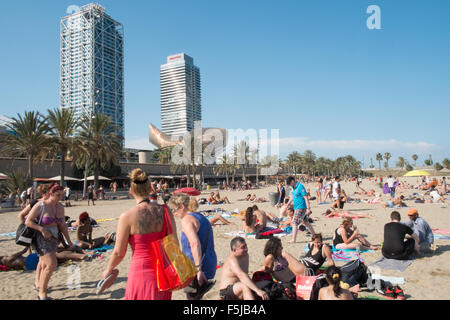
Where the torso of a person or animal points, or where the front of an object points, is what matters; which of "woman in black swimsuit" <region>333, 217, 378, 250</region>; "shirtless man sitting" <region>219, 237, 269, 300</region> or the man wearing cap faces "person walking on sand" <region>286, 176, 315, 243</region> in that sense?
the man wearing cap

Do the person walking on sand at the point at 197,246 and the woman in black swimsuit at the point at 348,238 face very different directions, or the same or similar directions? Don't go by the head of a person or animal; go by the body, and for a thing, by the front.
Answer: very different directions

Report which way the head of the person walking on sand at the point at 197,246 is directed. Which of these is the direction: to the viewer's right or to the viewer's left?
to the viewer's left

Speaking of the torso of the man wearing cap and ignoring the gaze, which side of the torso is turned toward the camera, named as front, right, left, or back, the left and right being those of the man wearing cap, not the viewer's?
left

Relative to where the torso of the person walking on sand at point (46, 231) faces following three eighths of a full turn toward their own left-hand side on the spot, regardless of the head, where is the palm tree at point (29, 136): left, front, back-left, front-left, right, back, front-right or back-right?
front
